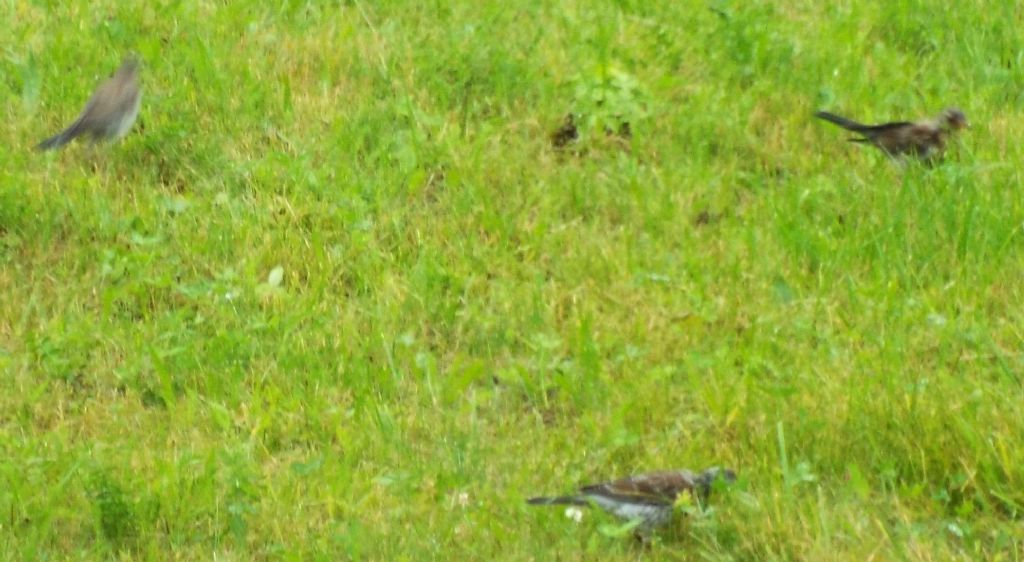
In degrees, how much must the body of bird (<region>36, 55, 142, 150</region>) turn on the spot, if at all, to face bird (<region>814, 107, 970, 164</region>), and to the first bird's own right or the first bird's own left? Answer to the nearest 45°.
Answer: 0° — it already faces it

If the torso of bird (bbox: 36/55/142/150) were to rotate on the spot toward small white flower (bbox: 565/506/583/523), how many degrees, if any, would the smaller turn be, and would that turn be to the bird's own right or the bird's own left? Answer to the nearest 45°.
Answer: approximately 45° to the bird's own right

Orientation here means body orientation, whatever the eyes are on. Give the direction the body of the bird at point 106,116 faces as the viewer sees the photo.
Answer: to the viewer's right

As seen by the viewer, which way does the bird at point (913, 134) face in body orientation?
to the viewer's right

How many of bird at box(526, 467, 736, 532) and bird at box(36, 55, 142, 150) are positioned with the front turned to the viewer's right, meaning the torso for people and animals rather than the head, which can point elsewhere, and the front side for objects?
2

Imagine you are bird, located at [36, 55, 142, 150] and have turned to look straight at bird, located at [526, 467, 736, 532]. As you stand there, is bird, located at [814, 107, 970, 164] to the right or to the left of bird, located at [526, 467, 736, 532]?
left

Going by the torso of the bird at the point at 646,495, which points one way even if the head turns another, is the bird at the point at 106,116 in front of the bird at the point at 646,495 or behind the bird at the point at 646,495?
behind

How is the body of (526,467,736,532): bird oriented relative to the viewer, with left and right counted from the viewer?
facing to the right of the viewer
